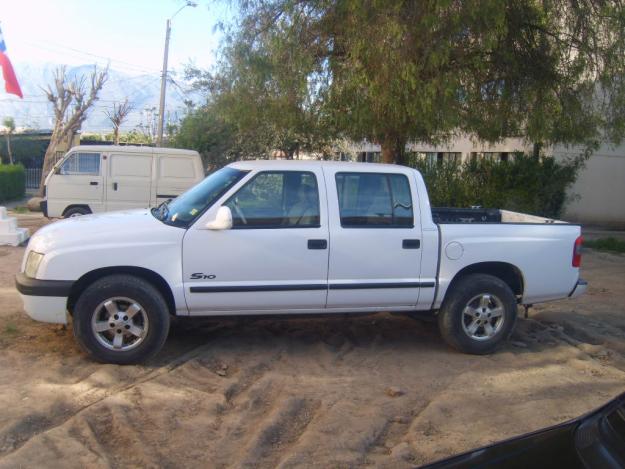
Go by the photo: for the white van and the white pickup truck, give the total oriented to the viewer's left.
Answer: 2

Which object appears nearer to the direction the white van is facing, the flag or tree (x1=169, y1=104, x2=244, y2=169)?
the flag

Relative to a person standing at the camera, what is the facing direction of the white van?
facing to the left of the viewer

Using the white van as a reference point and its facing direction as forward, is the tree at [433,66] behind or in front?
behind

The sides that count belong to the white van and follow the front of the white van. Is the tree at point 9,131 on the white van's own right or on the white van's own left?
on the white van's own right

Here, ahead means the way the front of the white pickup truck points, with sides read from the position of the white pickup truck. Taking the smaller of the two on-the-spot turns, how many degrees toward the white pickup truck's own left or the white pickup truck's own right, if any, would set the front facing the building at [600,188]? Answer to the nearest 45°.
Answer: approximately 135° to the white pickup truck's own right

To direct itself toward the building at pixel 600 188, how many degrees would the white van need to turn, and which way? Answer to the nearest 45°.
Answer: approximately 180°

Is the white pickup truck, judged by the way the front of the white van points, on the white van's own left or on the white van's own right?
on the white van's own left

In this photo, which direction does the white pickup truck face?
to the viewer's left

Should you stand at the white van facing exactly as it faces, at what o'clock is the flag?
The flag is roughly at 2 o'clock from the white van.

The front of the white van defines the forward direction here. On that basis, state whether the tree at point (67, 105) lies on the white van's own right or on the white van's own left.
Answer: on the white van's own right
